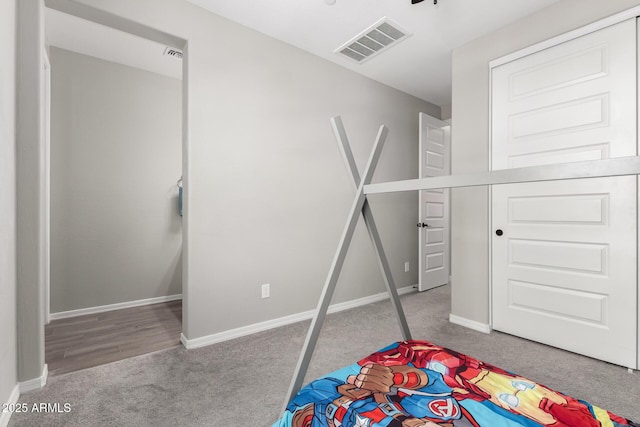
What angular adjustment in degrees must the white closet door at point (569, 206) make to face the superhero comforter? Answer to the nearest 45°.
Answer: approximately 45° to its left

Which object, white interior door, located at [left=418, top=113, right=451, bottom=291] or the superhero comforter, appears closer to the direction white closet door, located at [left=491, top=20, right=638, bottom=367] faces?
the superhero comforter

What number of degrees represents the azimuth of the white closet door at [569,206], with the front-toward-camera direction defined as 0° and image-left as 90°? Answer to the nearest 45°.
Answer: approximately 45°

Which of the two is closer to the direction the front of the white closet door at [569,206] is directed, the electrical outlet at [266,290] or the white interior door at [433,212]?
the electrical outlet

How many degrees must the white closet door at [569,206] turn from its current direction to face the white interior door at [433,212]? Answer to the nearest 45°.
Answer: approximately 90° to its right
